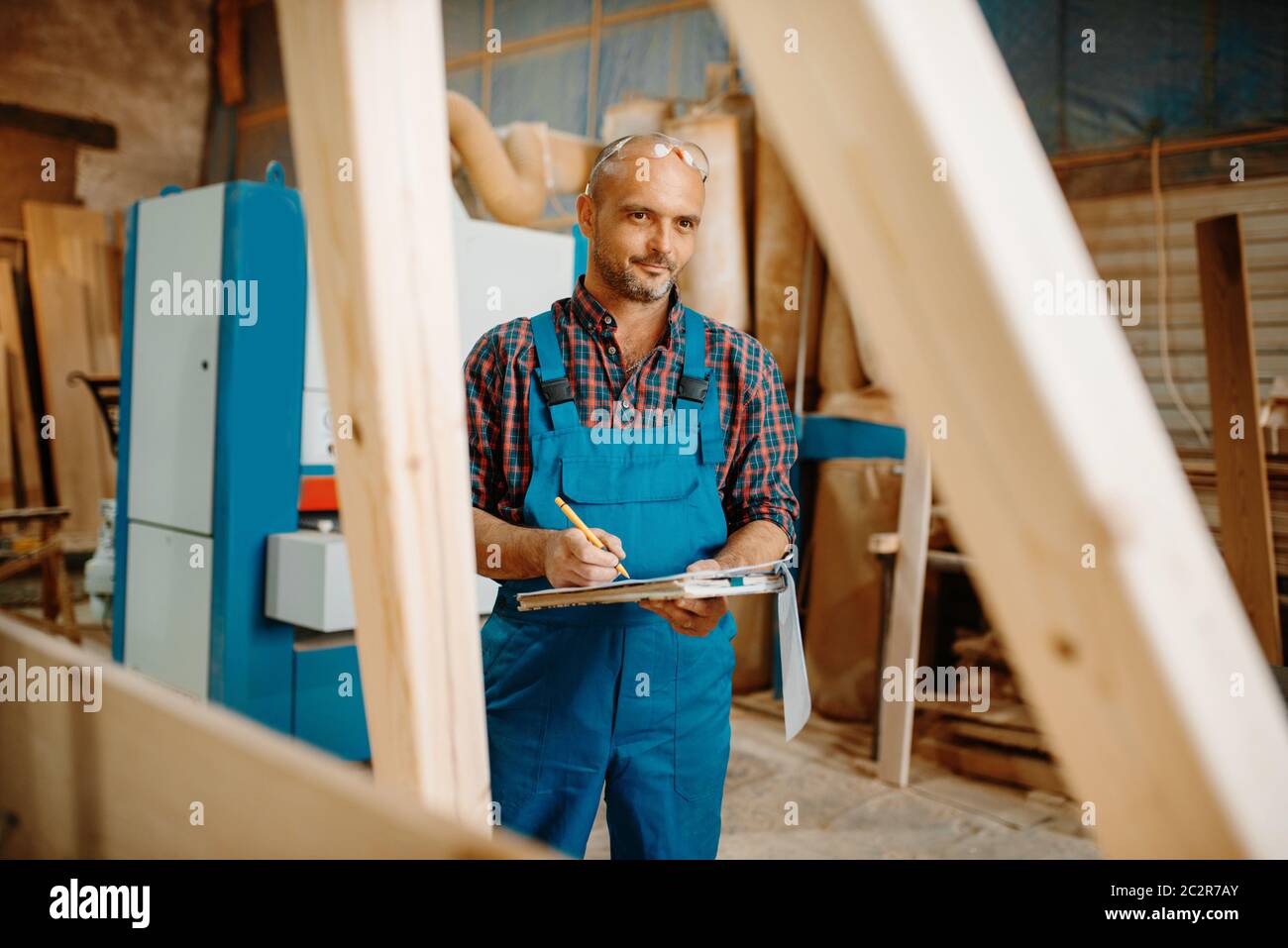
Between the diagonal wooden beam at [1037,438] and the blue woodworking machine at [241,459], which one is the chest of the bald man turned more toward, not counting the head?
the diagonal wooden beam

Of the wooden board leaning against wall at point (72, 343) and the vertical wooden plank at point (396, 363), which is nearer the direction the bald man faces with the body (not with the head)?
the vertical wooden plank

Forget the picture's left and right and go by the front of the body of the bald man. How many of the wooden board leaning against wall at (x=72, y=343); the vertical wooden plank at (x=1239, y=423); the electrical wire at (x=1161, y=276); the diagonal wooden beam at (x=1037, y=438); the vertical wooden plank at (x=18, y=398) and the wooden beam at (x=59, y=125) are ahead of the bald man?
1

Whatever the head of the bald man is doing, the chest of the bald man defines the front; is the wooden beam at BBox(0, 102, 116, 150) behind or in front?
behind

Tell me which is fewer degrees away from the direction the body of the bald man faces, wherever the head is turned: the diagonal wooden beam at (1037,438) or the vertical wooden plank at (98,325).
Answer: the diagonal wooden beam

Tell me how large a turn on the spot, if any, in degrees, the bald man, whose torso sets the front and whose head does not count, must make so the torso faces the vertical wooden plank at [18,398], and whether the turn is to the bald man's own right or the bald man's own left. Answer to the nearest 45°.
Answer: approximately 135° to the bald man's own right

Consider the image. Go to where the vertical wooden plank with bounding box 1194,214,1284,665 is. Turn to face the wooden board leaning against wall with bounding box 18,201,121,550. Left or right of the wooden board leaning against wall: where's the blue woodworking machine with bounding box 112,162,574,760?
left

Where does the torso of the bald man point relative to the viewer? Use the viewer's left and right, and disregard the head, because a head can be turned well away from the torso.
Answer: facing the viewer

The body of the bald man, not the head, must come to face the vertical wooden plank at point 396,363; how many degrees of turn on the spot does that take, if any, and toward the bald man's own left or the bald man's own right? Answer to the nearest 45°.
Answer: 0° — they already face it

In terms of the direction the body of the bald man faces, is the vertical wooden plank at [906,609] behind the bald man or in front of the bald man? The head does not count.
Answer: behind

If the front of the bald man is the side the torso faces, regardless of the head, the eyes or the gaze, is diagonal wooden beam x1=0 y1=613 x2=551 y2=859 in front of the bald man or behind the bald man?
in front

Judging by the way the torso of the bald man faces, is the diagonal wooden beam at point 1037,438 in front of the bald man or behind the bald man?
in front

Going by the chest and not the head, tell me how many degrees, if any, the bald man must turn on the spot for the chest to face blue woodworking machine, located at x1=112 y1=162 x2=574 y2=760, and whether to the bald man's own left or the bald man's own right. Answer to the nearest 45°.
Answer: approximately 135° to the bald man's own right
